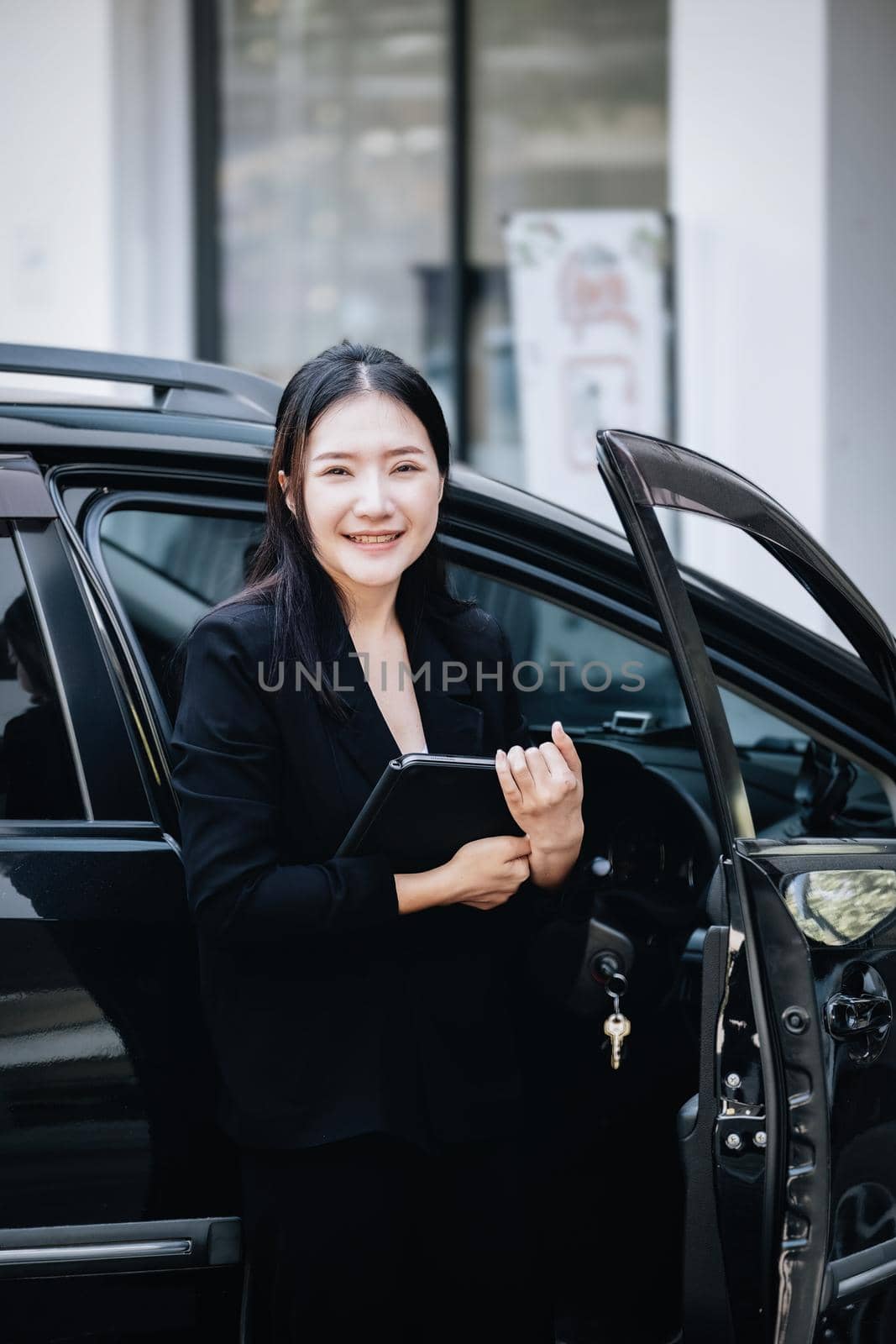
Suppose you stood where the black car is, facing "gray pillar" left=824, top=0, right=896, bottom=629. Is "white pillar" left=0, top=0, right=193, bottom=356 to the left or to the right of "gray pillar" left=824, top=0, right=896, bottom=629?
left

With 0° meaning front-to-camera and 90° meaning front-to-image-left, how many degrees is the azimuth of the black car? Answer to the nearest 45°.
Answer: approximately 270°

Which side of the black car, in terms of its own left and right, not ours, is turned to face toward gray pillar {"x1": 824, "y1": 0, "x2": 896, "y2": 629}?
left

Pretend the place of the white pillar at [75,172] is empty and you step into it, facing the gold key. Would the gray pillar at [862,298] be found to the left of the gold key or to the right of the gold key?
left

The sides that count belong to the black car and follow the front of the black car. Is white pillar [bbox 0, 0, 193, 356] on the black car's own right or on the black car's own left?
on the black car's own left

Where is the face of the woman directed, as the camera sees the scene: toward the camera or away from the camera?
toward the camera
